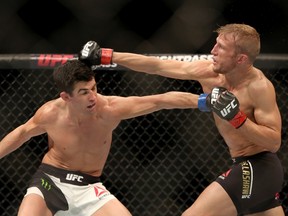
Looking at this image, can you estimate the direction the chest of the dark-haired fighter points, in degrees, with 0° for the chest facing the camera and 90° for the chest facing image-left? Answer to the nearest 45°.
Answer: approximately 315°
